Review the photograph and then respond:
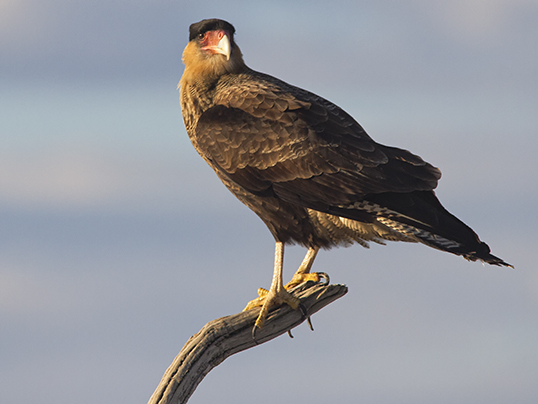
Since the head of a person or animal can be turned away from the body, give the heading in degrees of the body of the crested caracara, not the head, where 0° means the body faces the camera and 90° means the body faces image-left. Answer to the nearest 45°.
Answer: approximately 90°
